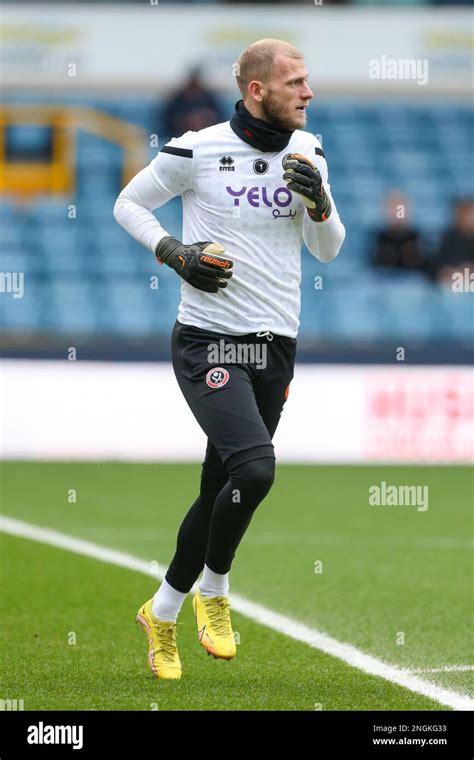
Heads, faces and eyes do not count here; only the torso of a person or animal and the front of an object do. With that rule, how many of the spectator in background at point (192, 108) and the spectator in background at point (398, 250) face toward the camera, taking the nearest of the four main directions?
2

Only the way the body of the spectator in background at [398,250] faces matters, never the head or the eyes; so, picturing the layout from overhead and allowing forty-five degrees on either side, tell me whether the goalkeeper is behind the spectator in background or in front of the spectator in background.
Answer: in front

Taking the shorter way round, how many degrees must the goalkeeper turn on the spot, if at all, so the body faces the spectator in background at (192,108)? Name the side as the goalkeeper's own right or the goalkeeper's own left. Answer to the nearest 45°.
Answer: approximately 135° to the goalkeeper's own left

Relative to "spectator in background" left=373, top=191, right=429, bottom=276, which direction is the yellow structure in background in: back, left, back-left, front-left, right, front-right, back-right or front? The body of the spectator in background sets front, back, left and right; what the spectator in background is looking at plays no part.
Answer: back-right

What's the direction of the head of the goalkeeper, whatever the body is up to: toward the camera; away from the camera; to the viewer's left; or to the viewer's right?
to the viewer's right

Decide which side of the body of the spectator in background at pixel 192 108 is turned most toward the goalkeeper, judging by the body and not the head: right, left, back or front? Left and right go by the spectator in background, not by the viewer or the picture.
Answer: front

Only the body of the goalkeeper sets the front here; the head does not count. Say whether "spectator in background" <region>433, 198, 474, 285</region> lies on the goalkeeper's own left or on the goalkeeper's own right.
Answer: on the goalkeeper's own left

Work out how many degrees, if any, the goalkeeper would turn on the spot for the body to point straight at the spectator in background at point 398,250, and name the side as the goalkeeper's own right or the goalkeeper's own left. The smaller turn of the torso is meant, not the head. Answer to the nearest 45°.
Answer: approximately 135° to the goalkeeper's own left

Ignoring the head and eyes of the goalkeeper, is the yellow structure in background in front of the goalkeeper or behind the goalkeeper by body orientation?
behind
